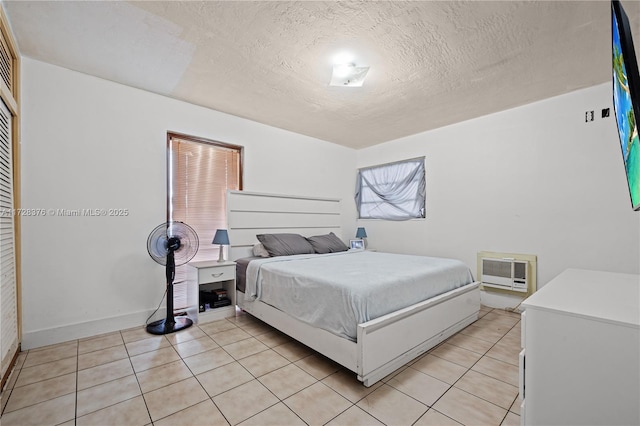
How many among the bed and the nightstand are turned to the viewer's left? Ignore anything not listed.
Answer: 0

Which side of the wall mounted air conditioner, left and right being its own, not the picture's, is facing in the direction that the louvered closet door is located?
front

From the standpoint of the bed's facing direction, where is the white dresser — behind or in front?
in front

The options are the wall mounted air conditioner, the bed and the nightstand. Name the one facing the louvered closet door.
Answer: the wall mounted air conditioner

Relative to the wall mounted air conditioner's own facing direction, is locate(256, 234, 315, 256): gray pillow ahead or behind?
ahead

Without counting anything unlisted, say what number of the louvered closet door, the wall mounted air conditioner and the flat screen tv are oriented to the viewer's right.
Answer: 1

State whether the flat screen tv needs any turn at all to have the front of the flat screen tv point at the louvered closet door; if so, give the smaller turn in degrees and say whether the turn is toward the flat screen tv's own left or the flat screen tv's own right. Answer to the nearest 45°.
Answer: approximately 45° to the flat screen tv's own left

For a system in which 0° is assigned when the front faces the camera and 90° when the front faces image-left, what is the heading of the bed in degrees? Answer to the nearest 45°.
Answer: approximately 315°

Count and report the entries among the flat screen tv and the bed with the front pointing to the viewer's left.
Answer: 1

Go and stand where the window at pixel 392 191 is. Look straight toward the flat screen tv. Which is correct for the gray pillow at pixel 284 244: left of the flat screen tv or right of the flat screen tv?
right

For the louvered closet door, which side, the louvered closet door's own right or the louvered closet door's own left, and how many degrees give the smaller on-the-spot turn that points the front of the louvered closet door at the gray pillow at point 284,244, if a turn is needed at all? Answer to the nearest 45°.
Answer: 0° — it already faces it

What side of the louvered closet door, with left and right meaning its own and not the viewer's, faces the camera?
right

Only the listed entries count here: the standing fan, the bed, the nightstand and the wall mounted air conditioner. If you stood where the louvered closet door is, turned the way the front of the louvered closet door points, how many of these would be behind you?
0

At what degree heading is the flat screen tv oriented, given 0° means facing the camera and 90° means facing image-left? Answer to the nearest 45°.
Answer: approximately 90°

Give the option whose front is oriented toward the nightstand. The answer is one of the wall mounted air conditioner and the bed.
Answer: the wall mounted air conditioner

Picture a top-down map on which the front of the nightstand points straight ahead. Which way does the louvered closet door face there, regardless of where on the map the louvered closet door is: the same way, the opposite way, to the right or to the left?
to the left

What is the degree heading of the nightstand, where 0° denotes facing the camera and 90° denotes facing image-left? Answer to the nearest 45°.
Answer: approximately 315°

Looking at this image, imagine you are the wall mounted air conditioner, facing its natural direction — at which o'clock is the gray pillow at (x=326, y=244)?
The gray pillow is roughly at 1 o'clock from the wall mounted air conditioner.
